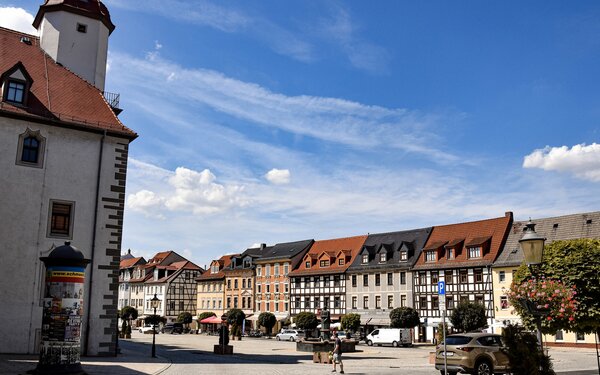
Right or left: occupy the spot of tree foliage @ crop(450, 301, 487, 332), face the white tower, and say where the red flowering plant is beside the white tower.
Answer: left

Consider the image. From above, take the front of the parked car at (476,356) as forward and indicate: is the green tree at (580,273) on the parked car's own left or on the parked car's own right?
on the parked car's own right

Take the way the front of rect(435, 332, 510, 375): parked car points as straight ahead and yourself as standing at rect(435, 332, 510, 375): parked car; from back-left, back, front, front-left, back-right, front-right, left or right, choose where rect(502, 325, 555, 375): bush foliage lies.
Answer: back-right
